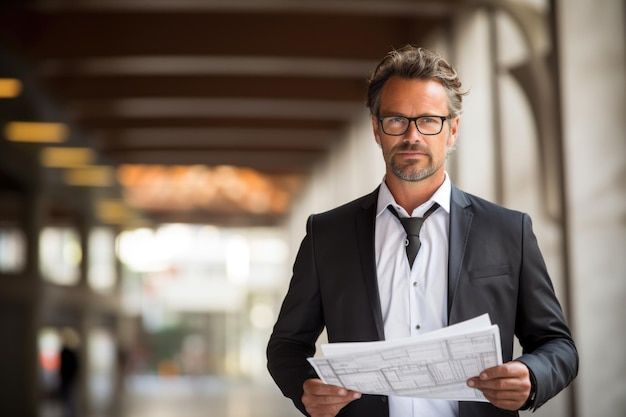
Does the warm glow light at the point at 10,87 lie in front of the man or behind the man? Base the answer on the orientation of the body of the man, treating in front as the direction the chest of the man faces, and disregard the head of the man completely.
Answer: behind

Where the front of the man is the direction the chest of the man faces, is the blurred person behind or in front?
behind

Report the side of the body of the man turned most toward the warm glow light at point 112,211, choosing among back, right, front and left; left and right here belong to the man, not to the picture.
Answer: back

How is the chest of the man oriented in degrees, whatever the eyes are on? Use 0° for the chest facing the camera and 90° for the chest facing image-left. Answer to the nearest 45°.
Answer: approximately 0°

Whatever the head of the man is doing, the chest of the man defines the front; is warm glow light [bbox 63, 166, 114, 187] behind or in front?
behind

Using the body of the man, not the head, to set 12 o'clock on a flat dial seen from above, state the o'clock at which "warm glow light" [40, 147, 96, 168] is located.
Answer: The warm glow light is roughly at 5 o'clock from the man.

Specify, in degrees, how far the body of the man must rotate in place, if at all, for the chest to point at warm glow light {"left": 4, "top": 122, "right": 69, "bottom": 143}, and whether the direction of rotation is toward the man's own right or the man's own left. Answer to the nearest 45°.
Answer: approximately 135° to the man's own right
